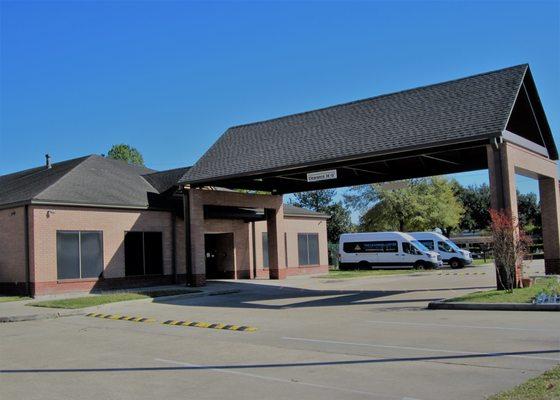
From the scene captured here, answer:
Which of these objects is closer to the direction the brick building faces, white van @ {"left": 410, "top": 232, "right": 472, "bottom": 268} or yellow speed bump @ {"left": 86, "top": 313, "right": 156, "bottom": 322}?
the yellow speed bump

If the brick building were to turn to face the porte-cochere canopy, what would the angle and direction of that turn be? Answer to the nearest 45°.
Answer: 0° — it already faces it

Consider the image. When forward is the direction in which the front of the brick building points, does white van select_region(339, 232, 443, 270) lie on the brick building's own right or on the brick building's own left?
on the brick building's own left

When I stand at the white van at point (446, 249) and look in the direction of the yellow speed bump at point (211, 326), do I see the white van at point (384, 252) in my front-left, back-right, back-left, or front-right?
front-right

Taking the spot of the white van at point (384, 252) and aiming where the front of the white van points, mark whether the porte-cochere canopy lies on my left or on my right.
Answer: on my right

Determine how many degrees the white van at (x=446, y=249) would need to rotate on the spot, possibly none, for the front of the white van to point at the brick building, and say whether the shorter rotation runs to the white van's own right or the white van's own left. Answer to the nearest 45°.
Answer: approximately 135° to the white van's own right

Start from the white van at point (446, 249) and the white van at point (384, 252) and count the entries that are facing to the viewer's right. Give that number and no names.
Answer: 2

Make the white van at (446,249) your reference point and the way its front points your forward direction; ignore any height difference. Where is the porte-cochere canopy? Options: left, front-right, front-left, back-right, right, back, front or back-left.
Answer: right

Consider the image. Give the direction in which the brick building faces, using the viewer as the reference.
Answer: facing the viewer and to the right of the viewer

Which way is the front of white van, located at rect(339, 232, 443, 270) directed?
to the viewer's right

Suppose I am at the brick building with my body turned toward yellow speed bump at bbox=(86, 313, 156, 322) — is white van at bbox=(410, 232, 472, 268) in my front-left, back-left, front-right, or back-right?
back-left

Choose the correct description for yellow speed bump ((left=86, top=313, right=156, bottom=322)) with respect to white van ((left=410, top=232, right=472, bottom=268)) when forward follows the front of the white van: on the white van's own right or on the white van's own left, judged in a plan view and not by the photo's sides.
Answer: on the white van's own right

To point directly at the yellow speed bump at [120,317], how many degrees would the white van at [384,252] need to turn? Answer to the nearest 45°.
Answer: approximately 90° to its right

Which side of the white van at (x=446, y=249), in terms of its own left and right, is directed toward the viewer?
right
